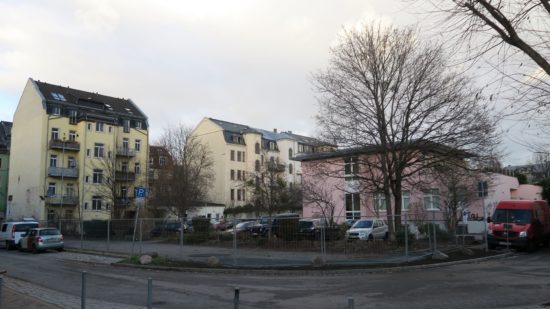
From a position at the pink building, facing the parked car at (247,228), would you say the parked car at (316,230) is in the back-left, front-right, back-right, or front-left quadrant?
front-left

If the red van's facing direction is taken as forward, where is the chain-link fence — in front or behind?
in front

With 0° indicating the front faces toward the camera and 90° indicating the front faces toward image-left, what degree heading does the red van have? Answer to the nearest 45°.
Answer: approximately 45°

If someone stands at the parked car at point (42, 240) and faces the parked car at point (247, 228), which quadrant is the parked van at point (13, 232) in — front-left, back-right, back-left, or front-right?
back-left

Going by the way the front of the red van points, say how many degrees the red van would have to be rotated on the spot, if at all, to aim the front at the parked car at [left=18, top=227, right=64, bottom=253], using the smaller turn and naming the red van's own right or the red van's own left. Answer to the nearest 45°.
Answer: approximately 45° to the red van's own right

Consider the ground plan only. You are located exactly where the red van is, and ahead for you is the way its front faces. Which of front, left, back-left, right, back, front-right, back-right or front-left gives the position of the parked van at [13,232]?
front-right
